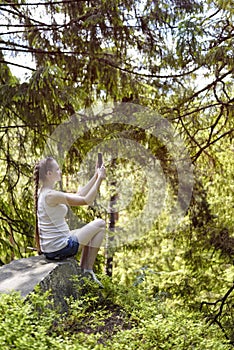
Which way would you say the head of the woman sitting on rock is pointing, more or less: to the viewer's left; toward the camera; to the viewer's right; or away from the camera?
to the viewer's right

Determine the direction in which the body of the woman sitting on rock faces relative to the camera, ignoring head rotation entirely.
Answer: to the viewer's right
